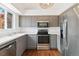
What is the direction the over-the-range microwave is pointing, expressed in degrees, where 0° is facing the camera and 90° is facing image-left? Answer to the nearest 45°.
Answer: approximately 0°

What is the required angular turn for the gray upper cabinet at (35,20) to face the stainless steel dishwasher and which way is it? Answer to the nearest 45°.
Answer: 0° — it already faces it
